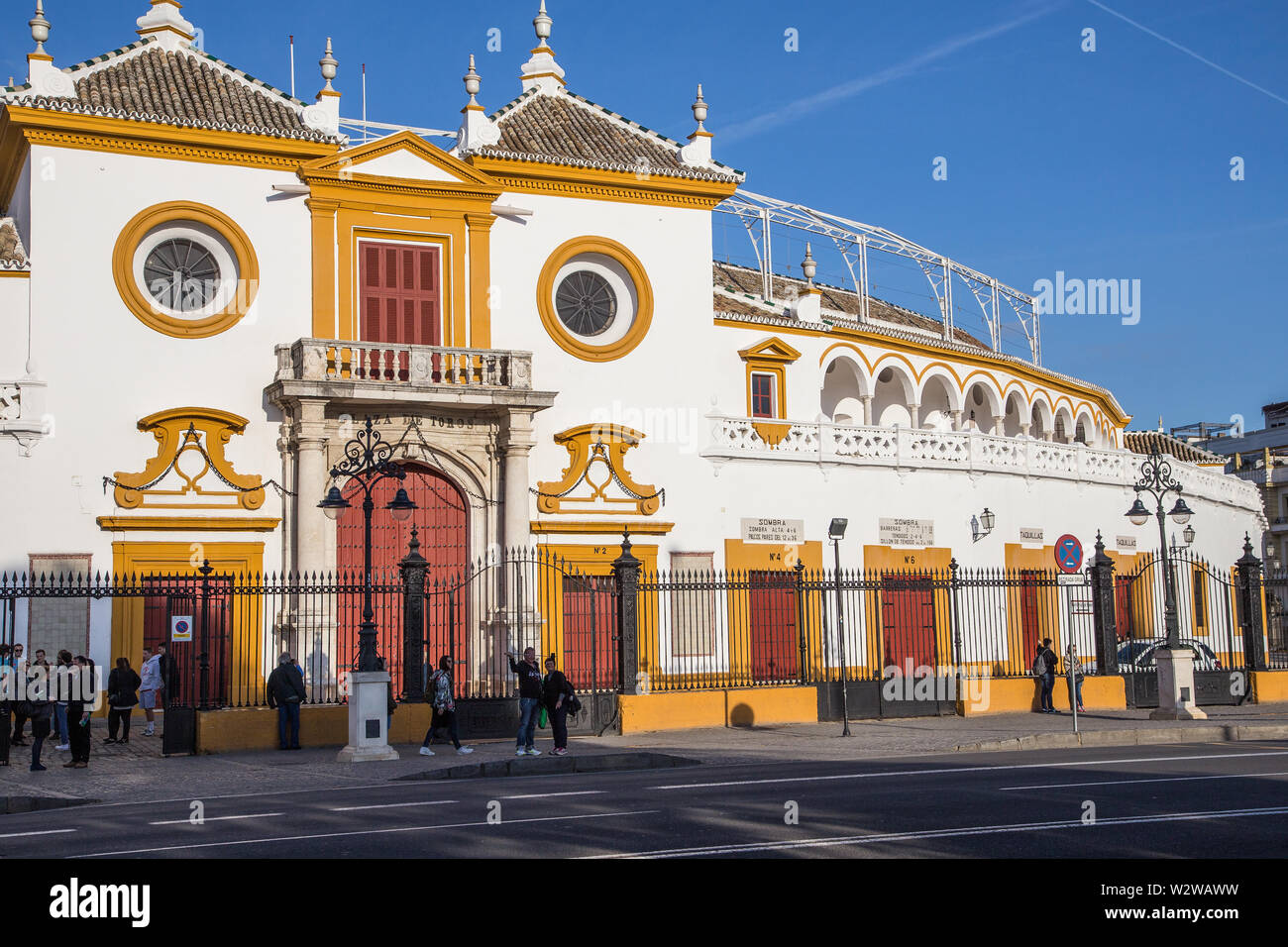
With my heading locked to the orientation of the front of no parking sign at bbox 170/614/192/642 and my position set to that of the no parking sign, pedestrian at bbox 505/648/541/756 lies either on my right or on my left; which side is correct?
on my left

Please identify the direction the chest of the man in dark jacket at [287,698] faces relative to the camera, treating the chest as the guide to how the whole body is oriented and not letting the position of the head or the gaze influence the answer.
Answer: away from the camera

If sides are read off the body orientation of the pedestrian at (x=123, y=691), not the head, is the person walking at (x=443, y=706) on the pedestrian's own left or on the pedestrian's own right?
on the pedestrian's own right

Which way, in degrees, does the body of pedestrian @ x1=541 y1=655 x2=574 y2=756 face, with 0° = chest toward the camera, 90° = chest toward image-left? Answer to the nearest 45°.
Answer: approximately 45°

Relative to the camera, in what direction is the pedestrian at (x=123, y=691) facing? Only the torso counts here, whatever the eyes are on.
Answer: away from the camera

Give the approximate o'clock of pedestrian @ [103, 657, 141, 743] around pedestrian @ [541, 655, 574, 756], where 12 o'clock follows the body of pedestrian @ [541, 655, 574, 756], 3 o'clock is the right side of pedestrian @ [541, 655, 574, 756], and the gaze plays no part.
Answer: pedestrian @ [103, 657, 141, 743] is roughly at 2 o'clock from pedestrian @ [541, 655, 574, 756].

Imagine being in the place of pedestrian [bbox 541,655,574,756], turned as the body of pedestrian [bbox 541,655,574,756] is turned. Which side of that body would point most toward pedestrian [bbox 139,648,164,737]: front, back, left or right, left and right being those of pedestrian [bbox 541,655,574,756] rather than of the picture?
right

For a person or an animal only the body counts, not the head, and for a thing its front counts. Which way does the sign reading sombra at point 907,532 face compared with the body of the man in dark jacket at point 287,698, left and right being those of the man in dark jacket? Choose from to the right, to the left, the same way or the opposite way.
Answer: the opposite way

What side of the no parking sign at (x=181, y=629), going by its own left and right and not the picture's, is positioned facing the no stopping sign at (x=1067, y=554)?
left
